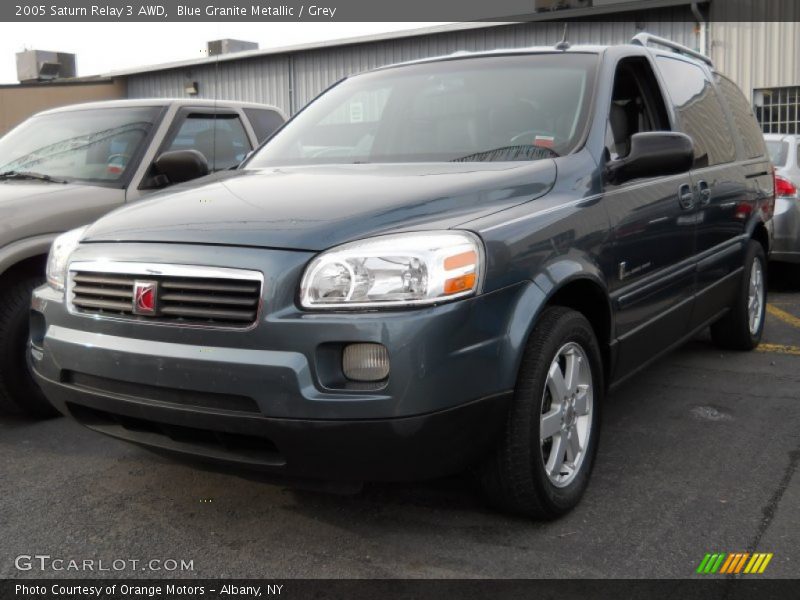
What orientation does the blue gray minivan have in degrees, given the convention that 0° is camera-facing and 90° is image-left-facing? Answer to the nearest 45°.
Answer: approximately 45°
